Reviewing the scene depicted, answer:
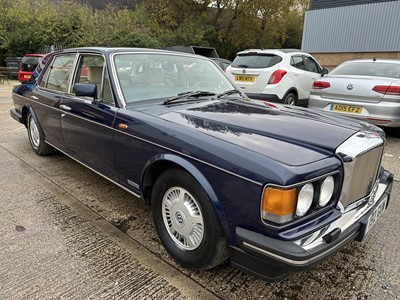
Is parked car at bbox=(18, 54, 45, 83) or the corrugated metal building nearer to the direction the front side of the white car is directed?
the corrugated metal building

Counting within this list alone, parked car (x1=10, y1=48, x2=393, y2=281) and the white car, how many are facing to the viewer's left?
0

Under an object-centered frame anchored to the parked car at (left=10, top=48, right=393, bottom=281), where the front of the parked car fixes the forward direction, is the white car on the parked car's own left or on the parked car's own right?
on the parked car's own left

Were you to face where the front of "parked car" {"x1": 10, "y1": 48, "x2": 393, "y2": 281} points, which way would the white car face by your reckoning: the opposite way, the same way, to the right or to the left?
to the left

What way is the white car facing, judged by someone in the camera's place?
facing away from the viewer and to the right of the viewer

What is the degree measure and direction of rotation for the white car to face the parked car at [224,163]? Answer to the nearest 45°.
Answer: approximately 135° to its right

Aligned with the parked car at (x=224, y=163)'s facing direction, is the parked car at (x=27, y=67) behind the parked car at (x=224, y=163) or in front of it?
behind

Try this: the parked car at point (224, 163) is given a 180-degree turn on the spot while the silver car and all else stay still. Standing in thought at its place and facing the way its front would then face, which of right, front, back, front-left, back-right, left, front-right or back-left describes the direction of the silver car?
right

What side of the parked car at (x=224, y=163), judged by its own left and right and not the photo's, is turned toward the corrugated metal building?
left

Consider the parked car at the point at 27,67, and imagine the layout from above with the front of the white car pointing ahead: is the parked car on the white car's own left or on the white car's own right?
on the white car's own left

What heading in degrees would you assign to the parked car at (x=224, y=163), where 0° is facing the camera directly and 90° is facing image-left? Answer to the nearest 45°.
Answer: approximately 315°

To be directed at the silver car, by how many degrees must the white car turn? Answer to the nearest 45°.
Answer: approximately 90° to its right
